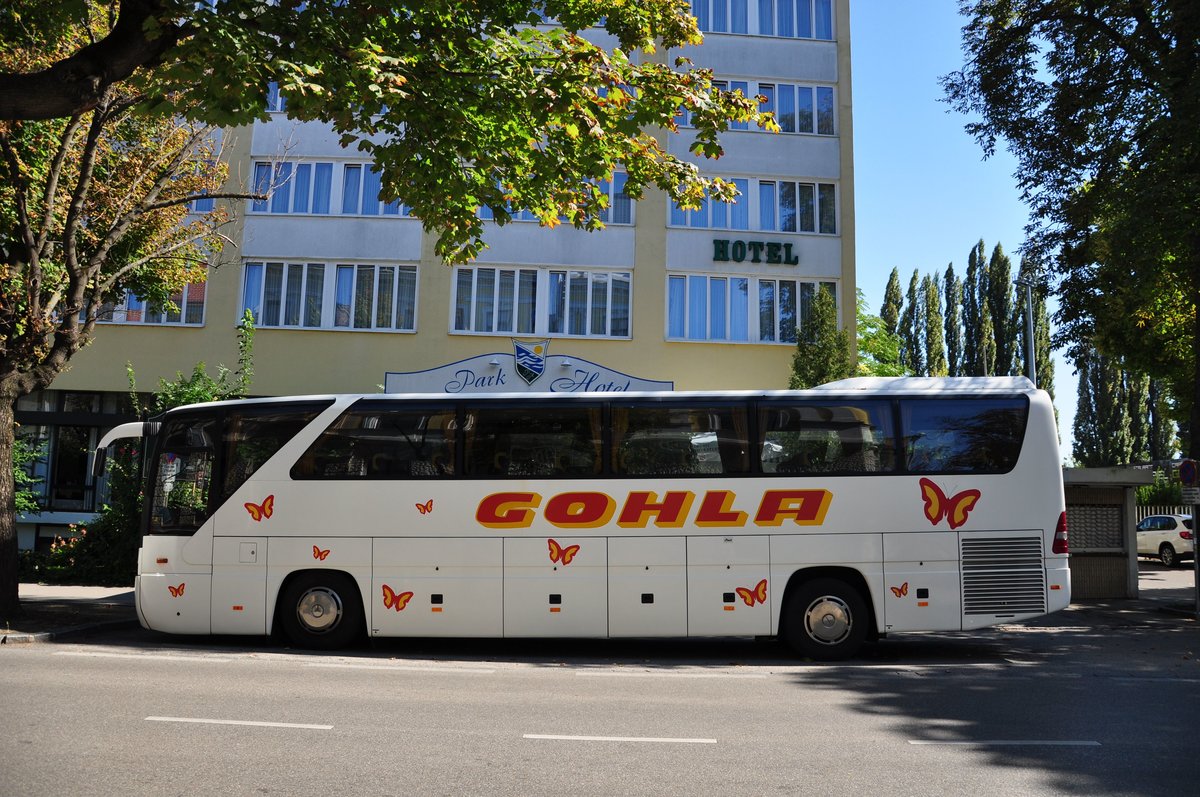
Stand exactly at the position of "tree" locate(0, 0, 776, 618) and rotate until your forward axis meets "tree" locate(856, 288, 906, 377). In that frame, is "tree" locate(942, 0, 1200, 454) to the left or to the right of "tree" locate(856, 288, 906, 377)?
right

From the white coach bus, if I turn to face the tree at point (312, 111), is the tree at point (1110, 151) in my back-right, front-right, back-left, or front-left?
back-right

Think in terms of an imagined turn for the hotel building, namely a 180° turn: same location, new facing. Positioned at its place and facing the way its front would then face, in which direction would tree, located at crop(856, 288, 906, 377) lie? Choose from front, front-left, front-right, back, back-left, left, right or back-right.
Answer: front-right

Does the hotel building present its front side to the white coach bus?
yes

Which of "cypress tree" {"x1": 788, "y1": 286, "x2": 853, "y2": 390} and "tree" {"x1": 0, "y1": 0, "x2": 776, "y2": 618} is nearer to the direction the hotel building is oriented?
the tree

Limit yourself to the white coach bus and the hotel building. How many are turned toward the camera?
1

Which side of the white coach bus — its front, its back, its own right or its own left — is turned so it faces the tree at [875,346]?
right

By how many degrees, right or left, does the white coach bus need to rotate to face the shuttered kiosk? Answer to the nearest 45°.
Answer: approximately 135° to its right

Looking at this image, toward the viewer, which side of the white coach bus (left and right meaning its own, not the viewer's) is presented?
left

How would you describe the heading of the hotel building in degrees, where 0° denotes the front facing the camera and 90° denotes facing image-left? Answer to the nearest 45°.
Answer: approximately 0°

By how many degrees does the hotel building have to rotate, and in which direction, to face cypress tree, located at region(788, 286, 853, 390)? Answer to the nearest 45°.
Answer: approximately 90° to its left

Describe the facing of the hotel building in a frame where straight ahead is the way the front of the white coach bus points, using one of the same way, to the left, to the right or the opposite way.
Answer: to the left

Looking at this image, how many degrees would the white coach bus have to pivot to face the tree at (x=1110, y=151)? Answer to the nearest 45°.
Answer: approximately 135° to its right
